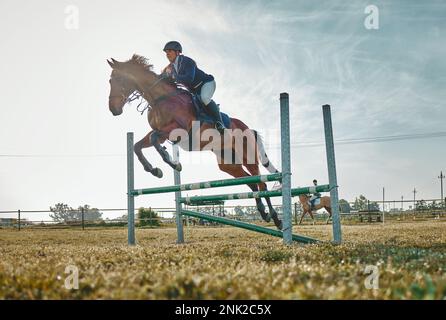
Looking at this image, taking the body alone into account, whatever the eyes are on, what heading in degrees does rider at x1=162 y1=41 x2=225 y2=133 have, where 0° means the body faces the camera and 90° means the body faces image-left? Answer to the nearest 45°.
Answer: approximately 45°

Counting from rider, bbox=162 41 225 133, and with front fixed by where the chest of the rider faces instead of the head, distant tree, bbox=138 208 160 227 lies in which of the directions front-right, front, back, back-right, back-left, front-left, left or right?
back-right
